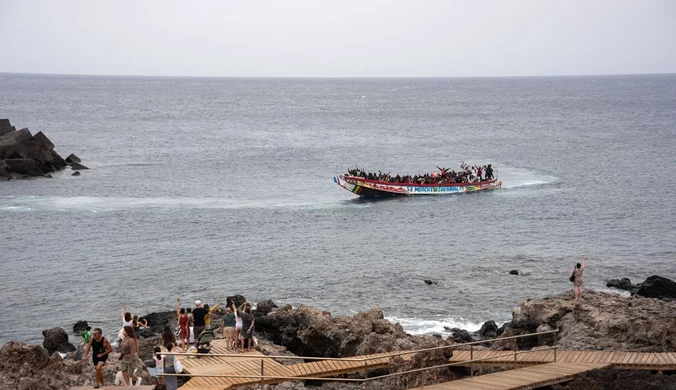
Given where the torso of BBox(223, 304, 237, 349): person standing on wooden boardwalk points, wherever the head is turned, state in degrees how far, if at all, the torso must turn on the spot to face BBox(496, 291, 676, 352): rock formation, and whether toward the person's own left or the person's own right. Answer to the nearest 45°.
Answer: approximately 90° to the person's own right

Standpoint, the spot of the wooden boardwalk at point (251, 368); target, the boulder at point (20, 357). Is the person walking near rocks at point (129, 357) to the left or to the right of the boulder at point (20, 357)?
left

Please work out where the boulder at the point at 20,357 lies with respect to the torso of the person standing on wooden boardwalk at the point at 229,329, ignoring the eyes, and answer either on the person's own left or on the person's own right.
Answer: on the person's own left

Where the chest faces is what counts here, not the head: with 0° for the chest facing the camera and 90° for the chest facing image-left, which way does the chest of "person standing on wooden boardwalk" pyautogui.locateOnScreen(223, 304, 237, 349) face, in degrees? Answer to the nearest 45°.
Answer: approximately 180°

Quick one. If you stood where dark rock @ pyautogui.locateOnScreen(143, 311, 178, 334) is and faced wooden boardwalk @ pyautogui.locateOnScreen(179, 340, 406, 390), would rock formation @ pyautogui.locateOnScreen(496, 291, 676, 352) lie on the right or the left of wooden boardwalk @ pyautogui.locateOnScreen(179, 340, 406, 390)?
left

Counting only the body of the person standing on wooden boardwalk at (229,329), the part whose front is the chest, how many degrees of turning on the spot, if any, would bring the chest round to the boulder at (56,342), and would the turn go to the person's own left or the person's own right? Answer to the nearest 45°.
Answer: approximately 45° to the person's own left

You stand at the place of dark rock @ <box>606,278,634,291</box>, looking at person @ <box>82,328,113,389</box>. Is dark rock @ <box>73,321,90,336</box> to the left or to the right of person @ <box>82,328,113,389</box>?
right

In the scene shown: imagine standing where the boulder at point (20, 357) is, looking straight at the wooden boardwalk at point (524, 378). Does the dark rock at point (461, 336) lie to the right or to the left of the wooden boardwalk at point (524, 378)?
left

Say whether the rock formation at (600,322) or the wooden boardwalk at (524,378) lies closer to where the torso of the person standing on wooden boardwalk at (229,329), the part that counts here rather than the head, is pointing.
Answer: the rock formation

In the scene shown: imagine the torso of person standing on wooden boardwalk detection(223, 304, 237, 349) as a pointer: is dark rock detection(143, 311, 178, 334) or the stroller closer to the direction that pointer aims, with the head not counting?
the dark rock

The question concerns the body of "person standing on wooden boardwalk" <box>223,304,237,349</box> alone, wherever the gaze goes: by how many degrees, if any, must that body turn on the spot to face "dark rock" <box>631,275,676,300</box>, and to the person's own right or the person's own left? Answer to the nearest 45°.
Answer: approximately 45° to the person's own right

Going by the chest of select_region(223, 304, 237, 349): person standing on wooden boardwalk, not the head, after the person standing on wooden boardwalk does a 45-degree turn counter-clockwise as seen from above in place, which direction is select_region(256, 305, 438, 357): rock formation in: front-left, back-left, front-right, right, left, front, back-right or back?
right

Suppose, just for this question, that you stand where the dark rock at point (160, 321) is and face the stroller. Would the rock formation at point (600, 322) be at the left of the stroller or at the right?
left
